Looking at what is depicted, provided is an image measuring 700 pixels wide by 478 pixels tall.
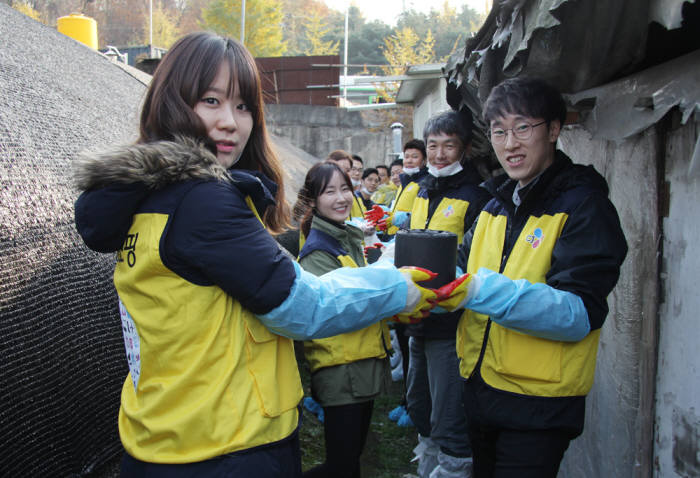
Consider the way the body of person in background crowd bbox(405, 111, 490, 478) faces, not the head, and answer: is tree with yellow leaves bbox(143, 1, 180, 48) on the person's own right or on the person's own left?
on the person's own right

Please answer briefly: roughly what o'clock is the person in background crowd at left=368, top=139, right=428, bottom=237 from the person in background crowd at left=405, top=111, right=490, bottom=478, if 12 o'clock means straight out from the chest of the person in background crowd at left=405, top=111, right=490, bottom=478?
the person in background crowd at left=368, top=139, right=428, bottom=237 is roughly at 4 o'clock from the person in background crowd at left=405, top=111, right=490, bottom=478.

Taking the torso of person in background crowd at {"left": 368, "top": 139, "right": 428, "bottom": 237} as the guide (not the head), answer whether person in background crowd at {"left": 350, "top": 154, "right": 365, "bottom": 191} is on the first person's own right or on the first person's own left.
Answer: on the first person's own right

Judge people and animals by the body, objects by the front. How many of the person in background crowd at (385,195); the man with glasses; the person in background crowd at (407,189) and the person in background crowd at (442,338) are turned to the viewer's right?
0

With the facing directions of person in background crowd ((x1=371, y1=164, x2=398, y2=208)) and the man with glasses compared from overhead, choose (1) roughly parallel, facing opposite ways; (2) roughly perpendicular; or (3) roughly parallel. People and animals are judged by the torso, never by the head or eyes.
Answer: roughly parallel

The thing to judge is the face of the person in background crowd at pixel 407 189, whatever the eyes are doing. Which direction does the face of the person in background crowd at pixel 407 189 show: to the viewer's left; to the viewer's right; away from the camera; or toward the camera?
toward the camera

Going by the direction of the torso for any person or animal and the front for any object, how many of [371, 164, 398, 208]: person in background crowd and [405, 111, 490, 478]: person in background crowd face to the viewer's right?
0

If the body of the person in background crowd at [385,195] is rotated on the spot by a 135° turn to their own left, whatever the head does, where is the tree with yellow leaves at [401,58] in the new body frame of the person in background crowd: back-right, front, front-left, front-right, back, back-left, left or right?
left

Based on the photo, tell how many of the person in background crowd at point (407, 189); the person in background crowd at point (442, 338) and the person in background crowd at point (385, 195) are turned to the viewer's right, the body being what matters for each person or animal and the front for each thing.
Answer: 0

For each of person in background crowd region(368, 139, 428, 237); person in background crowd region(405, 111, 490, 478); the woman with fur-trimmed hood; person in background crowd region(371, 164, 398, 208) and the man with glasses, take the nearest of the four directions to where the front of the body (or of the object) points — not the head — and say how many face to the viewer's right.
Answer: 1

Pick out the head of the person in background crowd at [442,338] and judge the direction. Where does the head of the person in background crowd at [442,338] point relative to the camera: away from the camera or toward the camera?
toward the camera

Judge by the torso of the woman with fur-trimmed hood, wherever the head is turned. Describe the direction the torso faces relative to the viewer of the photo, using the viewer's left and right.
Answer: facing to the right of the viewer

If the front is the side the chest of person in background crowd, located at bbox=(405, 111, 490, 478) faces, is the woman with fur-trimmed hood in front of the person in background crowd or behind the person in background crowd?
in front

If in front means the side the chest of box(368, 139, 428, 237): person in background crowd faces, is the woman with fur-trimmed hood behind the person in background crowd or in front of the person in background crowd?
in front

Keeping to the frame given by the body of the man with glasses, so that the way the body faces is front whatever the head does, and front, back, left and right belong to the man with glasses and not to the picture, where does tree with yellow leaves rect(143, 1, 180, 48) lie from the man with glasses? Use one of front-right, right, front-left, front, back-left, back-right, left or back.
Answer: right

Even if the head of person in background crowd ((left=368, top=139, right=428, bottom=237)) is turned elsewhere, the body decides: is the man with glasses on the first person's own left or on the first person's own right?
on the first person's own left

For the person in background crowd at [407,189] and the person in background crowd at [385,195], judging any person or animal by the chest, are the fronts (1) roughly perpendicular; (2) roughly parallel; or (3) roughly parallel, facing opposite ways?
roughly parallel
